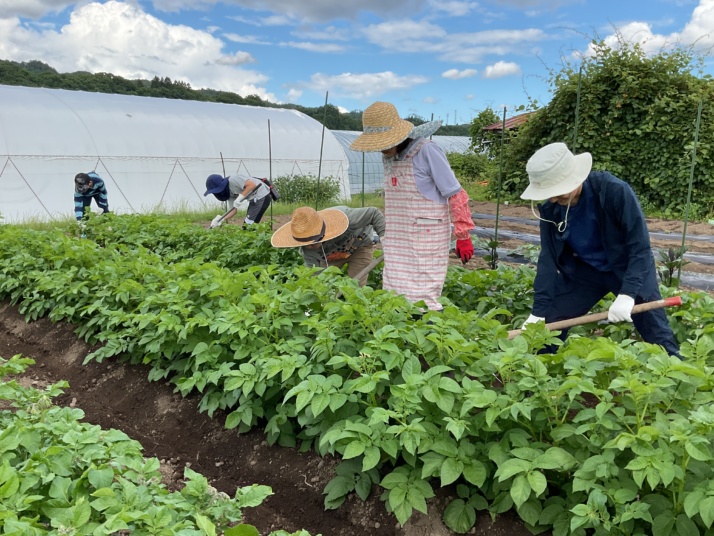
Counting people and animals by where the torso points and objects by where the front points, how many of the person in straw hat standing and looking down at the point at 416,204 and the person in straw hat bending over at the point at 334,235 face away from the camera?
0

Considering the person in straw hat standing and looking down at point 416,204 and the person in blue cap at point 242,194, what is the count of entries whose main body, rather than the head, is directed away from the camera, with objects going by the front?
0

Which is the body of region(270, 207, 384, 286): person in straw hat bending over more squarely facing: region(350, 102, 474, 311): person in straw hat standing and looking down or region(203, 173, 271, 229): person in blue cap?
the person in straw hat standing and looking down

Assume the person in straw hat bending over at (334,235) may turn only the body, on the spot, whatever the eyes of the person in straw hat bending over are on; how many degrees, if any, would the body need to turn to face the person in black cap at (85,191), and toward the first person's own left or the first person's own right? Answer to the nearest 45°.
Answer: approximately 90° to the first person's own right

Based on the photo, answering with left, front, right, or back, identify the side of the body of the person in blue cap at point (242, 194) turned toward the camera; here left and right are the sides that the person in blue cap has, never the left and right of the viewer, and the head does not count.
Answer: left

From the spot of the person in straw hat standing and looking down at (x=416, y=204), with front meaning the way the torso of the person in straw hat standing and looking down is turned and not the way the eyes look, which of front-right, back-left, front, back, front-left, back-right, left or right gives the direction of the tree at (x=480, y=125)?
back-right

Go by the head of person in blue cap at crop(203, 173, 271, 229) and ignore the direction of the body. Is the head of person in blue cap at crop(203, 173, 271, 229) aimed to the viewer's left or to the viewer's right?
to the viewer's left

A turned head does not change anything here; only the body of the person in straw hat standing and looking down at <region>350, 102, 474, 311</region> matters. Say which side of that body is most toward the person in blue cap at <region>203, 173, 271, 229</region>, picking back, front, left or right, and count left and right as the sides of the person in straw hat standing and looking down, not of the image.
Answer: right

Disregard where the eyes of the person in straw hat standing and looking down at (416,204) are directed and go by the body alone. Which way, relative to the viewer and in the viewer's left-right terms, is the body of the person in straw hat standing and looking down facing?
facing the viewer and to the left of the viewer
